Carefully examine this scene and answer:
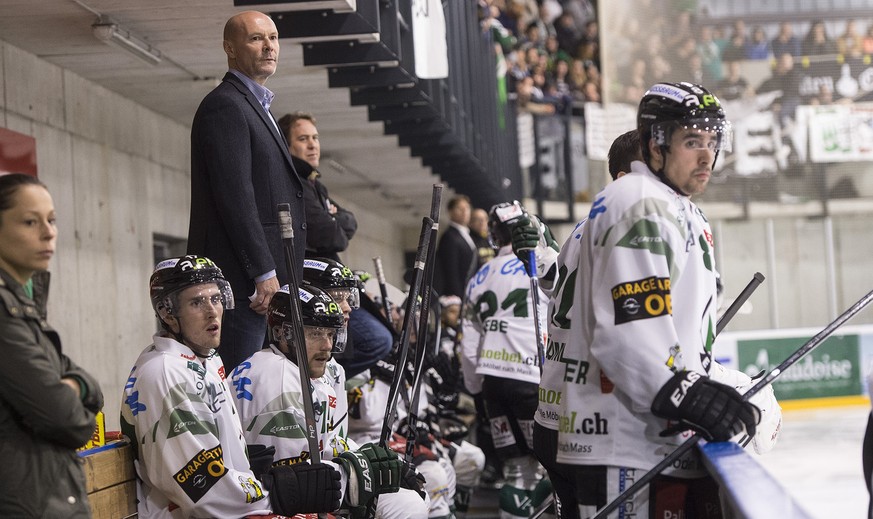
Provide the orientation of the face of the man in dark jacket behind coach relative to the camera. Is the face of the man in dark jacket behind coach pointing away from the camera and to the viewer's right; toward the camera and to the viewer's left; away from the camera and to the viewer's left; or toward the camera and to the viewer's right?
toward the camera and to the viewer's right

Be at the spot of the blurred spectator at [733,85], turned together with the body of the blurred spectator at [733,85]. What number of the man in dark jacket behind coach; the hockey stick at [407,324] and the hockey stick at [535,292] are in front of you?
3

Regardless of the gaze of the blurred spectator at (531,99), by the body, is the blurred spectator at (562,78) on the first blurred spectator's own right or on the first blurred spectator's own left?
on the first blurred spectator's own left

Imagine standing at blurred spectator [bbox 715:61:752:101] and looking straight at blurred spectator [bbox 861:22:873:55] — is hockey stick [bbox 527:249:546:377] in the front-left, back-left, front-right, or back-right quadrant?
back-right

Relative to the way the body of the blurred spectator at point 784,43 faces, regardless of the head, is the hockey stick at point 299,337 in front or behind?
in front

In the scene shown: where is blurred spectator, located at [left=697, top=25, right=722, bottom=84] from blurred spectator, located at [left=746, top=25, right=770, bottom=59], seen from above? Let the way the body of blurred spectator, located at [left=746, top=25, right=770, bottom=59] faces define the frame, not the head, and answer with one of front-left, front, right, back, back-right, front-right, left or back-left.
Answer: front-right

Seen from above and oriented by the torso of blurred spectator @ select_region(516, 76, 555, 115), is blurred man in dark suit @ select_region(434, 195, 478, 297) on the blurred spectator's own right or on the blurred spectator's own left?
on the blurred spectator's own right

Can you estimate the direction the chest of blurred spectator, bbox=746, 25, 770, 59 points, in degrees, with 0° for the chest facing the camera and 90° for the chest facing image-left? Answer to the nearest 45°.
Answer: approximately 0°
